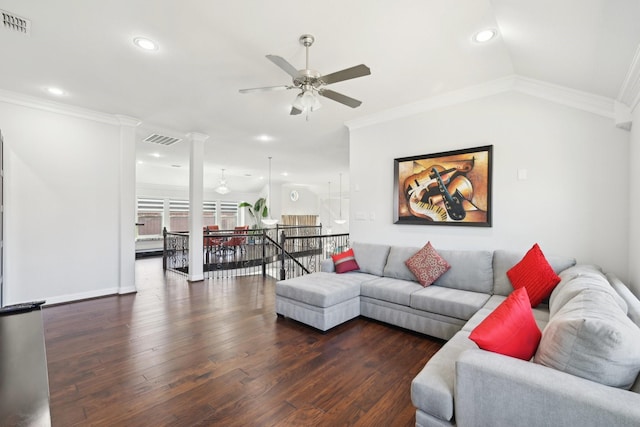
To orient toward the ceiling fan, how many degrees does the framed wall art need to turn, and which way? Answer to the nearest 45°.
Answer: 0° — it already faces it

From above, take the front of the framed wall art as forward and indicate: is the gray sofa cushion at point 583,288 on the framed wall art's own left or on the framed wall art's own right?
on the framed wall art's own left

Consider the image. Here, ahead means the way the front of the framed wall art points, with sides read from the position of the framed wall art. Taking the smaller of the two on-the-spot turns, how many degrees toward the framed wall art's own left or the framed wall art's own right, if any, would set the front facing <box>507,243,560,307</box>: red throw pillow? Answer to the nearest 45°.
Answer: approximately 90° to the framed wall art's own left

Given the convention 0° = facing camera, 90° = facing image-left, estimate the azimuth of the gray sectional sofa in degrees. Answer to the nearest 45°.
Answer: approximately 45°

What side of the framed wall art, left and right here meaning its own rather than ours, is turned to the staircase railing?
right

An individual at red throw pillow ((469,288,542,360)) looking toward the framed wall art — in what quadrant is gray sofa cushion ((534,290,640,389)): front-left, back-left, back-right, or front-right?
back-right

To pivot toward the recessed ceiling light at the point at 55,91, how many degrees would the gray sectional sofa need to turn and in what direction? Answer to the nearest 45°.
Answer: approximately 45° to its right

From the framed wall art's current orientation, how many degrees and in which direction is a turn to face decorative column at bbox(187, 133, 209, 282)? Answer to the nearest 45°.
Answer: approximately 45° to its right

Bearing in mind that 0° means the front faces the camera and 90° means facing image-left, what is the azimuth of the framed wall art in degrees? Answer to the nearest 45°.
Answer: approximately 45°
